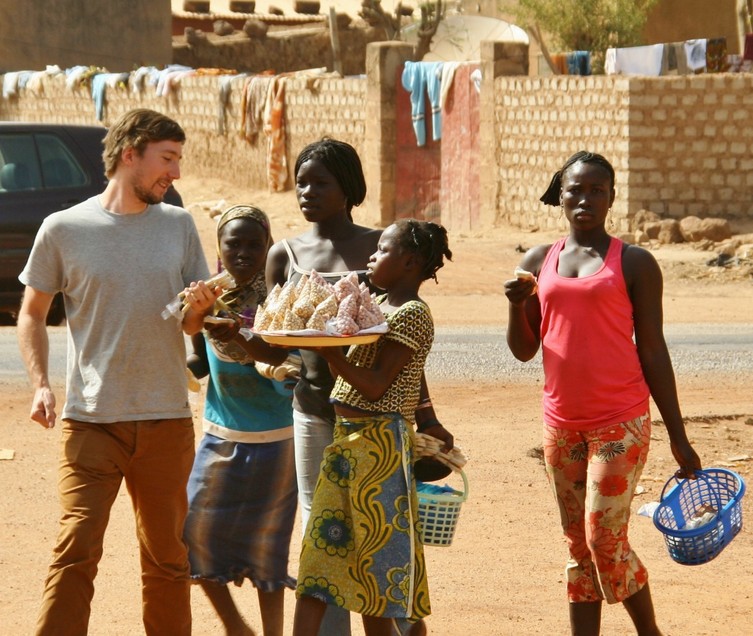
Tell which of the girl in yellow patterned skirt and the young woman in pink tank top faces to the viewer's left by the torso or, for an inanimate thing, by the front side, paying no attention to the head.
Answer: the girl in yellow patterned skirt

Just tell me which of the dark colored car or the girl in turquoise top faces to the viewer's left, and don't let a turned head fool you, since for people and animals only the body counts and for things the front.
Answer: the dark colored car

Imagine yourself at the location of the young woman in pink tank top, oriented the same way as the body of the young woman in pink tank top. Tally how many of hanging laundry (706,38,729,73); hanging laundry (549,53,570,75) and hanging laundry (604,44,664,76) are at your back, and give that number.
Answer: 3

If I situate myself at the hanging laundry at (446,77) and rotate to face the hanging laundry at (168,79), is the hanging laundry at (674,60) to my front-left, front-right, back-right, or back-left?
back-right

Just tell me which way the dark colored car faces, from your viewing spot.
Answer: facing to the left of the viewer

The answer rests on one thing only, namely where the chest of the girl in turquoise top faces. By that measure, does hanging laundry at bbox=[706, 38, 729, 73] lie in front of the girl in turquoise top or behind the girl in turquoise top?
behind

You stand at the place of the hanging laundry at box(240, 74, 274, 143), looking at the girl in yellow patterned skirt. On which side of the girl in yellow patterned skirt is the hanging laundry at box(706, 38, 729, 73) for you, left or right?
left

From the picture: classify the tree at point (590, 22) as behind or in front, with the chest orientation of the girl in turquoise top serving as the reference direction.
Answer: behind

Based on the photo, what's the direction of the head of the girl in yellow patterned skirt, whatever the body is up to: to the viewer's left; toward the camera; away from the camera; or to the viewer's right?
to the viewer's left

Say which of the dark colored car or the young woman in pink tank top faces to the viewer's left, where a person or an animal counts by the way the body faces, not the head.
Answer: the dark colored car

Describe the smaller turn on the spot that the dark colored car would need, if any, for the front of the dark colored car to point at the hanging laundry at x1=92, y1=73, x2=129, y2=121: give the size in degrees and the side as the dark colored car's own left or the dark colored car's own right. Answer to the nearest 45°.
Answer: approximately 90° to the dark colored car's own right

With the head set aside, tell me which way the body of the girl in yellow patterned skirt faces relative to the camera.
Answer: to the viewer's left

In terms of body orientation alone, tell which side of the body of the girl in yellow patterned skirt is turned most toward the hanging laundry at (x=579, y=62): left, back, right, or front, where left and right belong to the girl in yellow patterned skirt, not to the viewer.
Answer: right

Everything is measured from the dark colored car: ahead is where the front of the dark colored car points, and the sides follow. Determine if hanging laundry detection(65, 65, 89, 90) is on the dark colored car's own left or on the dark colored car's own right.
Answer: on the dark colored car's own right

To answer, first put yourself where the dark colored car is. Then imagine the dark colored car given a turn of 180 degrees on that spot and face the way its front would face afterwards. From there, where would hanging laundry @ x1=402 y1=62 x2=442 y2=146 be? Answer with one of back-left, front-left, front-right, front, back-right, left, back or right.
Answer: front-left

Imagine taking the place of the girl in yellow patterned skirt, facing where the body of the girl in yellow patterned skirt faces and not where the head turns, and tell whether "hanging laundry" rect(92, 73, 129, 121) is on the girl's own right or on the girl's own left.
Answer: on the girl's own right
